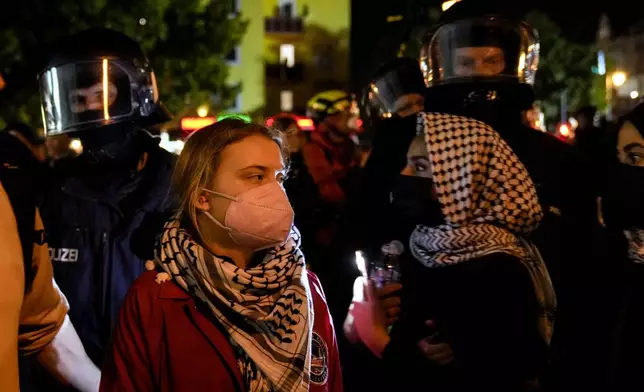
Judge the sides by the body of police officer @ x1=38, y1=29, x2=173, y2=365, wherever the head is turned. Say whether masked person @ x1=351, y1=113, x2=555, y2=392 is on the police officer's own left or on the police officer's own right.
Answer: on the police officer's own left

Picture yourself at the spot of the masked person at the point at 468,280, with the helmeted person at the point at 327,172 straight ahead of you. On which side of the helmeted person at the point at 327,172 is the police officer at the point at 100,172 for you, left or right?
left

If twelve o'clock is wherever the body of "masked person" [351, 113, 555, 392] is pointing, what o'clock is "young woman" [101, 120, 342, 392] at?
The young woman is roughly at 11 o'clock from the masked person.

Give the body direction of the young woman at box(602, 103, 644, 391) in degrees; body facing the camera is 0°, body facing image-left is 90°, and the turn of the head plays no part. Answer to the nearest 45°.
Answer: approximately 45°

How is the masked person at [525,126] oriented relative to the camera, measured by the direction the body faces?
toward the camera

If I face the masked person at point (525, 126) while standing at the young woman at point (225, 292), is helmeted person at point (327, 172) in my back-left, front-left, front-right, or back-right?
front-left

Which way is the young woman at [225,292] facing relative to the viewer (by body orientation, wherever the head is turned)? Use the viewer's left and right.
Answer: facing the viewer and to the right of the viewer

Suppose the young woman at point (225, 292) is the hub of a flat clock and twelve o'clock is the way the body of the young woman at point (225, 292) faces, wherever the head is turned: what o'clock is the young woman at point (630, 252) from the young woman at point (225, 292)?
the young woman at point (630, 252) is roughly at 10 o'clock from the young woman at point (225, 292).

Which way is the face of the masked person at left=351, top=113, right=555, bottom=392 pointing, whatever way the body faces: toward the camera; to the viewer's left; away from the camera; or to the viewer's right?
to the viewer's left

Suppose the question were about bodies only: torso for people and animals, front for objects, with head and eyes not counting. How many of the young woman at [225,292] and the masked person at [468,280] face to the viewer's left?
1

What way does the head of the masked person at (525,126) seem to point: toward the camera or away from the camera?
toward the camera

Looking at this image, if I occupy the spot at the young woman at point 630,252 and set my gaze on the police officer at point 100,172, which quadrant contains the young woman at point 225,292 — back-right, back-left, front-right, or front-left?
front-left

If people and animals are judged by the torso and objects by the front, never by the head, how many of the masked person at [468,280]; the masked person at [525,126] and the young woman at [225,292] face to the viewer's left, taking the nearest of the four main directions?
1

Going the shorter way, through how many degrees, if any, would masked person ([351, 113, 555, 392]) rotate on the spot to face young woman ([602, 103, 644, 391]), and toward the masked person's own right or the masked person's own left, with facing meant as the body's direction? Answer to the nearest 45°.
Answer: approximately 135° to the masked person's own right

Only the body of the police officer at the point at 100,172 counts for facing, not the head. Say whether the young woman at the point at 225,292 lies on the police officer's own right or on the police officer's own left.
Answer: on the police officer's own left

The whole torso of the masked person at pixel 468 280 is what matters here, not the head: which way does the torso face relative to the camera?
to the viewer's left

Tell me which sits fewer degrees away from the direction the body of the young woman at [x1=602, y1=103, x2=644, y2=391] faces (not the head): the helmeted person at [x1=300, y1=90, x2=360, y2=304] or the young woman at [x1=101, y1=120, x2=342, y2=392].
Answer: the young woman

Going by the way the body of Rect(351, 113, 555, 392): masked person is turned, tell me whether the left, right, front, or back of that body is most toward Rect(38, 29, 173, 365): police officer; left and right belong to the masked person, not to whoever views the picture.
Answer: front
